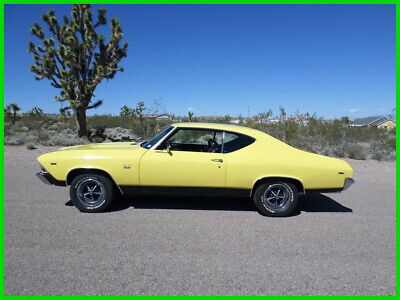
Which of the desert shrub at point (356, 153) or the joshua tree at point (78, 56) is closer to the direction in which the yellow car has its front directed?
the joshua tree

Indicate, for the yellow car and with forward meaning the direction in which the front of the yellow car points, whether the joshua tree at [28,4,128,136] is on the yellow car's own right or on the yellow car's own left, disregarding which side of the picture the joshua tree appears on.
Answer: on the yellow car's own right

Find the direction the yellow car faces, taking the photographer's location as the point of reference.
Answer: facing to the left of the viewer

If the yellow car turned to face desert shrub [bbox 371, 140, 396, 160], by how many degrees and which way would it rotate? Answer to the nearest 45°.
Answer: approximately 135° to its right

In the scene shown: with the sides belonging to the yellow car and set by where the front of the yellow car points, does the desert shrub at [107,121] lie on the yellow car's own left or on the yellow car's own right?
on the yellow car's own right

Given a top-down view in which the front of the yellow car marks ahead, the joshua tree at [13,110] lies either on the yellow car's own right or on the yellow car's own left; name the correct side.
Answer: on the yellow car's own right
